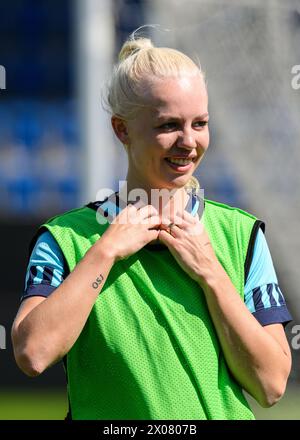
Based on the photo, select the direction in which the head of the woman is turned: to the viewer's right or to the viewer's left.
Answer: to the viewer's right

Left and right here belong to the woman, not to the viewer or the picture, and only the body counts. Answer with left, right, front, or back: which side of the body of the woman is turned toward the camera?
front
